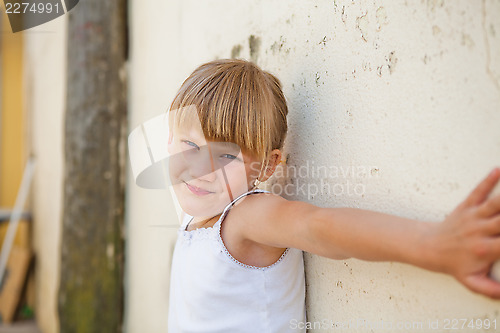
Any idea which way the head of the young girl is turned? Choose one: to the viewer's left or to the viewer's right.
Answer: to the viewer's left

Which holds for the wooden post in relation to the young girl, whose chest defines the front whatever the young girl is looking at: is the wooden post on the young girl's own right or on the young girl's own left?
on the young girl's own right

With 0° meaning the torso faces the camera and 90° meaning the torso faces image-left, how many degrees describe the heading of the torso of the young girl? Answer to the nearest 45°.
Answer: approximately 45°
